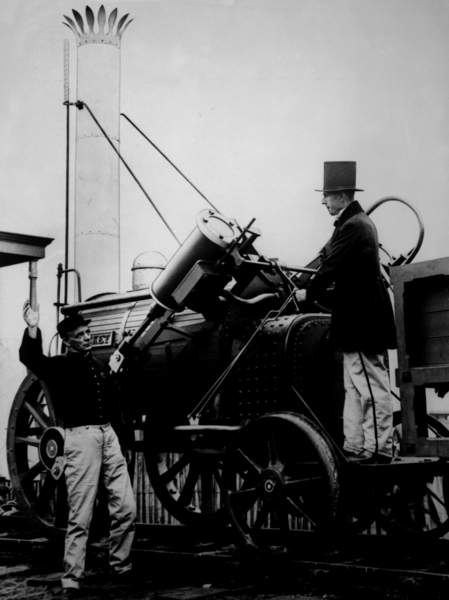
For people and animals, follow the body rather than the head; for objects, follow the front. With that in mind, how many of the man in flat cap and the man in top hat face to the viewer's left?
1

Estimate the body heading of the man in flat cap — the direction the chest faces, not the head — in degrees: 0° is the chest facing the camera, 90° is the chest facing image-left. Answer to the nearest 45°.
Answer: approximately 315°

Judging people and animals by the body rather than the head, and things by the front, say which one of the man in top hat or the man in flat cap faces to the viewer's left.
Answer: the man in top hat

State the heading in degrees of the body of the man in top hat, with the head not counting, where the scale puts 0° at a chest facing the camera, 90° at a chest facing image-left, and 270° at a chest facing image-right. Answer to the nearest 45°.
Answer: approximately 90°

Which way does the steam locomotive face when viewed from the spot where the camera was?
facing away from the viewer and to the left of the viewer

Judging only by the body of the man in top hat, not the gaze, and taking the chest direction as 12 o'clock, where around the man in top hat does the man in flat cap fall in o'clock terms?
The man in flat cap is roughly at 12 o'clock from the man in top hat.

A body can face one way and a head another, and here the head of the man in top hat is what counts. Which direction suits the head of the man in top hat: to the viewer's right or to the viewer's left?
to the viewer's left
